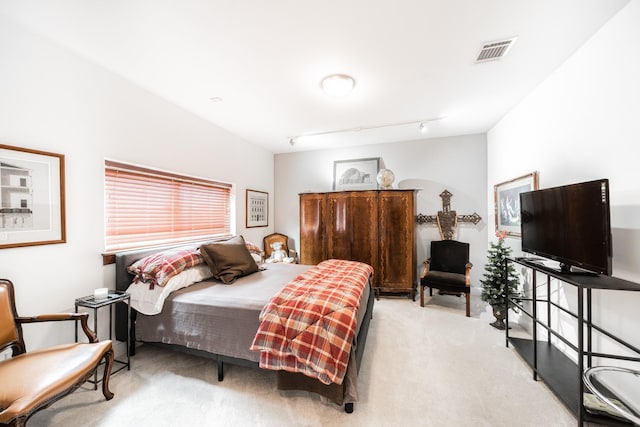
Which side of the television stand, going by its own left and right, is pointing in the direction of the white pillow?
front

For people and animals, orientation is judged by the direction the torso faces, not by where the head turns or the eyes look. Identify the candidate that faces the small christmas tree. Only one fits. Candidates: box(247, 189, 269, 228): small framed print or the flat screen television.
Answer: the small framed print

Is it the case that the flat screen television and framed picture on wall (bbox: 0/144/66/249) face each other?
yes

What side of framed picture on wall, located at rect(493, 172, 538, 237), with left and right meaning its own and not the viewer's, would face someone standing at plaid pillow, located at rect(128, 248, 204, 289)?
front

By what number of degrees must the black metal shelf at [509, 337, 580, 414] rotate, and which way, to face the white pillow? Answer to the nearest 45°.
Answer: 0° — it already faces it

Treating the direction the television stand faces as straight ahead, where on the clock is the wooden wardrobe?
The wooden wardrobe is roughly at 2 o'clock from the television stand.

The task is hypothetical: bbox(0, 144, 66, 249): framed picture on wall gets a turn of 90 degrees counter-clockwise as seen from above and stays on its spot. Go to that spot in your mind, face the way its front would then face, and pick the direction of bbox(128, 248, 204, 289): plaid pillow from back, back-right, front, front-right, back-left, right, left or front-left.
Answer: front-right

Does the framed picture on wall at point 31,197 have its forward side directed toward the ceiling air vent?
yes

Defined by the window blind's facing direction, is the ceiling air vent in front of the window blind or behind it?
in front

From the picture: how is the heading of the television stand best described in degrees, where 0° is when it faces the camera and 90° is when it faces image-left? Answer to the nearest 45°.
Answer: approximately 45°

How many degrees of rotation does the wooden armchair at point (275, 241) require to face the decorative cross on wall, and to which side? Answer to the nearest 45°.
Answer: approximately 45° to its left
